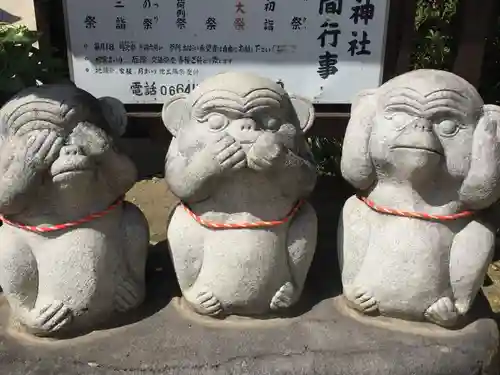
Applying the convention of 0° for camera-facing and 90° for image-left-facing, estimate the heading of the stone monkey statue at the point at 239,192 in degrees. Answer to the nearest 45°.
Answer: approximately 0°

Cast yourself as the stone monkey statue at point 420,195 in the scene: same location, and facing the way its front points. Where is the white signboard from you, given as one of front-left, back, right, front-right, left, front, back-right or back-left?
back-right

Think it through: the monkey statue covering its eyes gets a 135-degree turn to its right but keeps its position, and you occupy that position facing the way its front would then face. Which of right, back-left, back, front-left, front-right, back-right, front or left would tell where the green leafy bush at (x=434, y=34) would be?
back-right

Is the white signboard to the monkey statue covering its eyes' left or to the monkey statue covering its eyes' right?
on its left

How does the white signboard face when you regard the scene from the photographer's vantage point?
facing the viewer

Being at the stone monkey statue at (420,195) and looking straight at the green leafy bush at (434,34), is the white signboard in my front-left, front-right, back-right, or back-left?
front-left

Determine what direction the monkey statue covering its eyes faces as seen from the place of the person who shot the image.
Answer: facing the viewer and to the right of the viewer

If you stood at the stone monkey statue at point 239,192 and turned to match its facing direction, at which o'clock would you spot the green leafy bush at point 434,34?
The green leafy bush is roughly at 7 o'clock from the stone monkey statue.

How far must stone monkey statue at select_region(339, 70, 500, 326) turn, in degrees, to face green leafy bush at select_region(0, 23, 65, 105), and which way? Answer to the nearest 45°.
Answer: approximately 90° to its right

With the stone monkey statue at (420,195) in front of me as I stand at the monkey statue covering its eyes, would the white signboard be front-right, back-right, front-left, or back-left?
front-left
